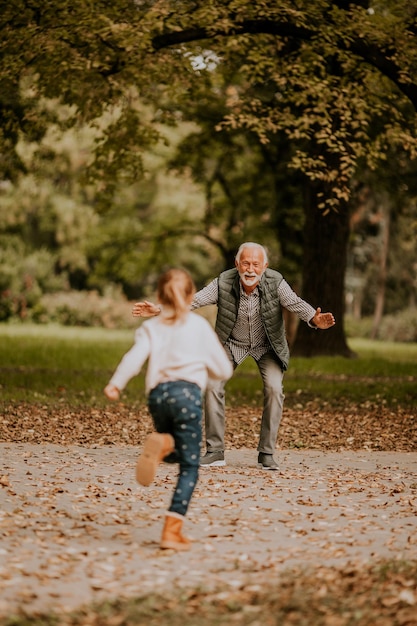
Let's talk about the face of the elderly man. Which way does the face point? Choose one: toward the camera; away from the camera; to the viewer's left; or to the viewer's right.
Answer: toward the camera

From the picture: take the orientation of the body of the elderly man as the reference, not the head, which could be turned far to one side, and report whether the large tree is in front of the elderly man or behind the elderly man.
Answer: behind

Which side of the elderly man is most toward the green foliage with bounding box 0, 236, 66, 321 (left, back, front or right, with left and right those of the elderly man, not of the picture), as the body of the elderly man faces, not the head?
back

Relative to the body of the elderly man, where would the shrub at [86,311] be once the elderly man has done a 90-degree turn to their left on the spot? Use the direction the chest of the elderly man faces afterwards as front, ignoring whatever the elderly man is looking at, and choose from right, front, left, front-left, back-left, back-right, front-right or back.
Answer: left

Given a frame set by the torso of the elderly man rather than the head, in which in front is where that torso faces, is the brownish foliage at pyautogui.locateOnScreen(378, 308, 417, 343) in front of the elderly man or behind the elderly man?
behind

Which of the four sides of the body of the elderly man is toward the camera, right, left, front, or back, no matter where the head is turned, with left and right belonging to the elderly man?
front
